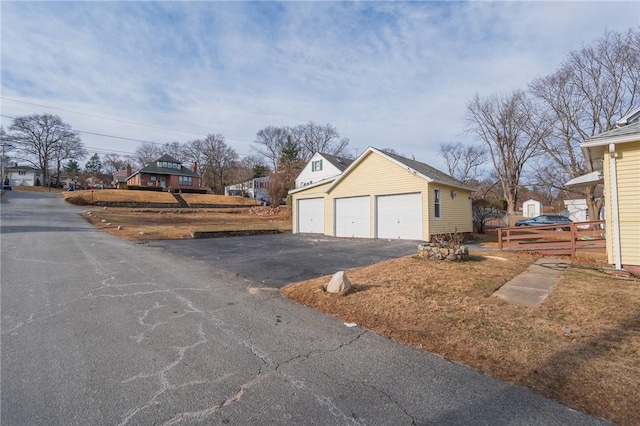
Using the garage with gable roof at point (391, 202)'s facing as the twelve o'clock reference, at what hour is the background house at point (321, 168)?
The background house is roughly at 4 o'clock from the garage with gable roof.

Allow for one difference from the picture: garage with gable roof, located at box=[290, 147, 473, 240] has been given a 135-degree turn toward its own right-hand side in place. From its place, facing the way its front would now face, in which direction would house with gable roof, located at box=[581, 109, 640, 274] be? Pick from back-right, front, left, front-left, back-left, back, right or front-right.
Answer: back-right

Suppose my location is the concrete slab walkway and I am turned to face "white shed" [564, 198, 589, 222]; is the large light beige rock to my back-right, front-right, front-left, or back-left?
back-left

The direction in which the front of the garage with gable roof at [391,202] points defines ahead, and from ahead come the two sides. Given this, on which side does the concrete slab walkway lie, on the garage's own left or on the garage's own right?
on the garage's own left

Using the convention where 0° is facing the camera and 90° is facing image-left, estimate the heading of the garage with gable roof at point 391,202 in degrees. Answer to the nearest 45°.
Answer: approximately 45°

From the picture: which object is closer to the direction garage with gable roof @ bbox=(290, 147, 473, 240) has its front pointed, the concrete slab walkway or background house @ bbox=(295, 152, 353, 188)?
the concrete slab walkway

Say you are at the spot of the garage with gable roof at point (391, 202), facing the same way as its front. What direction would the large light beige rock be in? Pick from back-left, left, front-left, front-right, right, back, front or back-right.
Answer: front-left

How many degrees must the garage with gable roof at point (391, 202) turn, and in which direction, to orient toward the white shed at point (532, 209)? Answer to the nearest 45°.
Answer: approximately 180°

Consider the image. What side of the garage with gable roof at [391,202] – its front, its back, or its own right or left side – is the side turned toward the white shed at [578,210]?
back

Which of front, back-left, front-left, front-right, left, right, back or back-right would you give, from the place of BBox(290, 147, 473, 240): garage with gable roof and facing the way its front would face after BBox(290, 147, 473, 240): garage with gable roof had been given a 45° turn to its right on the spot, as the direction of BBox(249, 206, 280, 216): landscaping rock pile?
front-right

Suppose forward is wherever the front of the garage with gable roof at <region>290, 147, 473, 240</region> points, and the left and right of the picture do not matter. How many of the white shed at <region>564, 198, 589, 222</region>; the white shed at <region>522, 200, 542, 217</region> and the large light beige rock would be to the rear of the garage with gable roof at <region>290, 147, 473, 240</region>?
2
